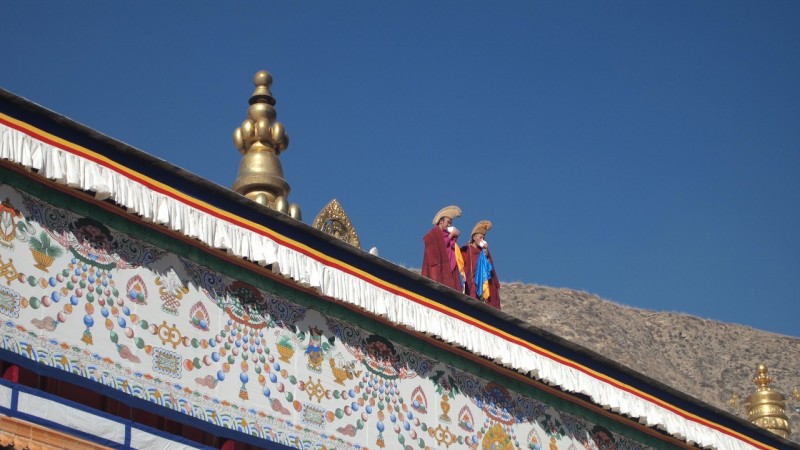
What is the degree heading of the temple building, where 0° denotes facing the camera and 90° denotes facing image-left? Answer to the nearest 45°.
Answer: approximately 315°

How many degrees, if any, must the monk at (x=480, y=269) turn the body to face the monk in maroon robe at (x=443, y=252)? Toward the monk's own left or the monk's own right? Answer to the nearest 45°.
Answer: approximately 90° to the monk's own right

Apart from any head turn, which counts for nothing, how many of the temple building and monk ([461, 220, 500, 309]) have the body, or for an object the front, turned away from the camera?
0
